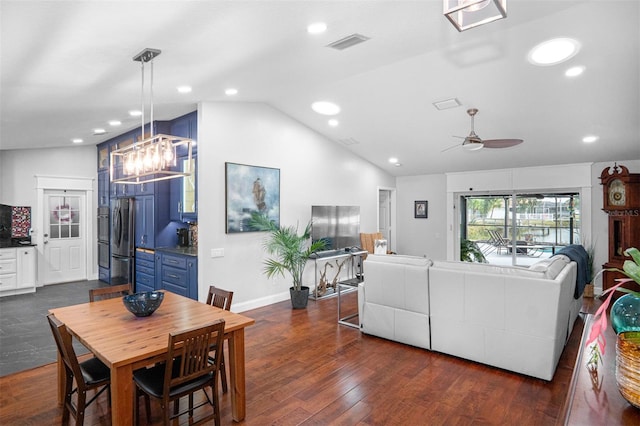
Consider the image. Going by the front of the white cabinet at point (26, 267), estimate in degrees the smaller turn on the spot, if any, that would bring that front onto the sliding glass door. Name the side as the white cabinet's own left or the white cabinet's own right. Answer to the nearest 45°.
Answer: approximately 45° to the white cabinet's own left

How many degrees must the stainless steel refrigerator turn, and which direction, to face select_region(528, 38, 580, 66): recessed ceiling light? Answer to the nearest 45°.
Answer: approximately 90° to its left

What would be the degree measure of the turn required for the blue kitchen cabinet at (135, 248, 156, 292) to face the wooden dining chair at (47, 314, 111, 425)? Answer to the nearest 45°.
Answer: approximately 45° to its left

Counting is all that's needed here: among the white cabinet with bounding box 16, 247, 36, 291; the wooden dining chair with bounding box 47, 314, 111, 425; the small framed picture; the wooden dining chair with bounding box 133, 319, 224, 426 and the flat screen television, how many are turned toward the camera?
3

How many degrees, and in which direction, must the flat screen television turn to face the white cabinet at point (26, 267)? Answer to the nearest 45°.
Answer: approximately 90° to its right

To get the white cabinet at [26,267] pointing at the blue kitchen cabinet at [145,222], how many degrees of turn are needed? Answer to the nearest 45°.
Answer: approximately 45° to its left

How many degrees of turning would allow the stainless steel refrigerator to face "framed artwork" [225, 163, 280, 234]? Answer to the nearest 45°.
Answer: approximately 90° to its left

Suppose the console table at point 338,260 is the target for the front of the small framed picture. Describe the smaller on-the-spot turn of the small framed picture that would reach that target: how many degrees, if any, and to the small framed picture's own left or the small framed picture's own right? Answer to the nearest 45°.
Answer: approximately 45° to the small framed picture's own right

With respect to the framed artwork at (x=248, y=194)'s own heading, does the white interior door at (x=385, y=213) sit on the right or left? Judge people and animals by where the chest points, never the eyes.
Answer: on its left
